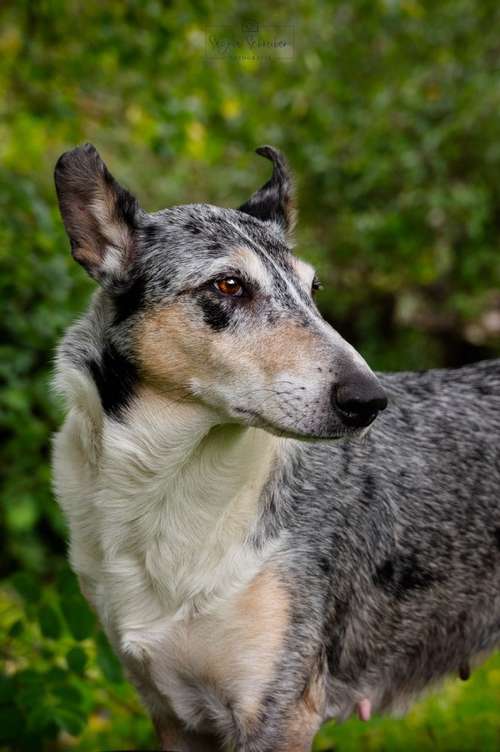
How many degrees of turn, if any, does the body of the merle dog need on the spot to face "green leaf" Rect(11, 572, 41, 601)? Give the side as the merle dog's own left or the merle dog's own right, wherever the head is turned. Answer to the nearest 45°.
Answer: approximately 90° to the merle dog's own right

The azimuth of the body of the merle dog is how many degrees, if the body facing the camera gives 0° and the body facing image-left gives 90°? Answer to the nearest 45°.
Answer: approximately 45°
